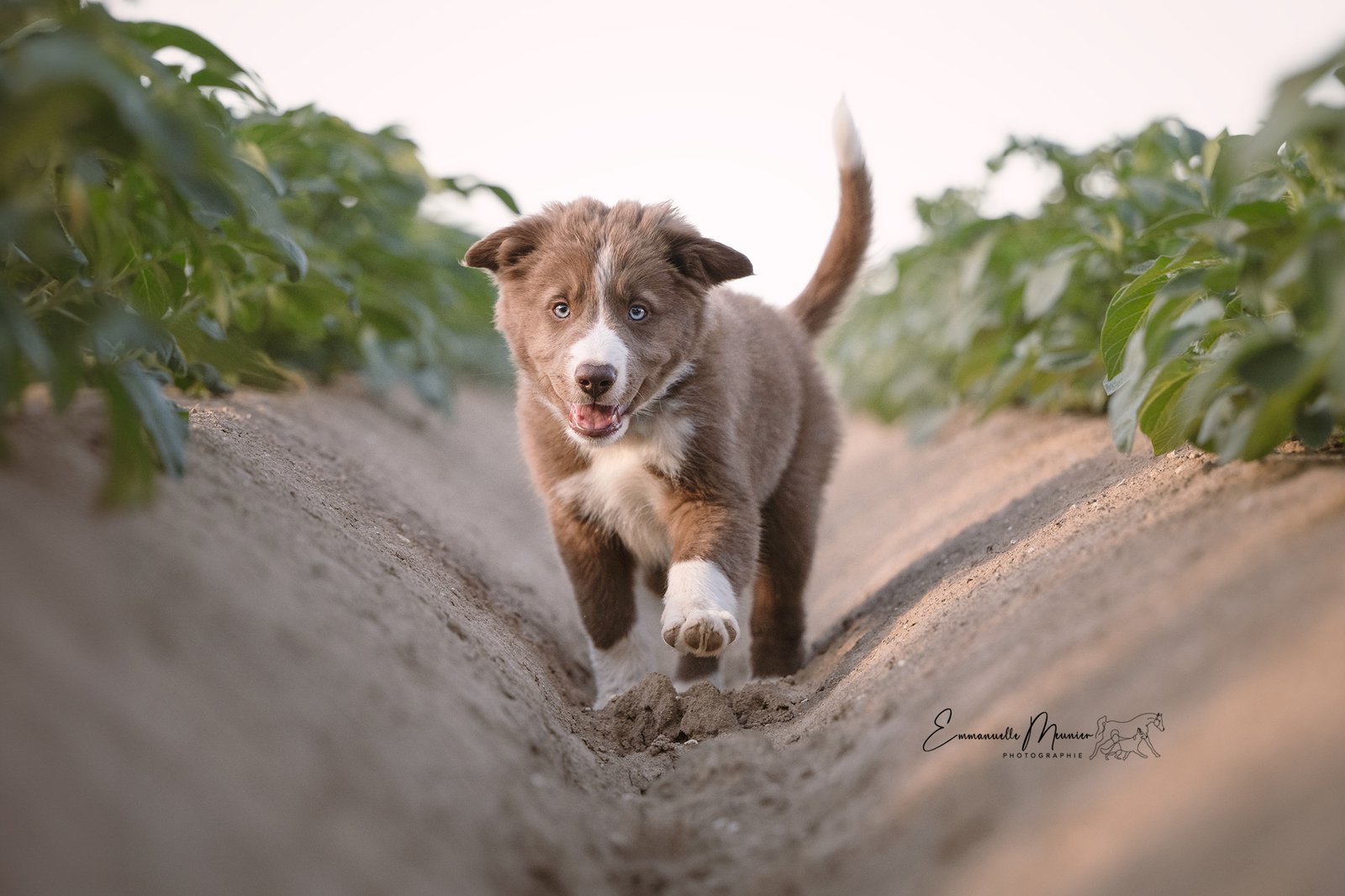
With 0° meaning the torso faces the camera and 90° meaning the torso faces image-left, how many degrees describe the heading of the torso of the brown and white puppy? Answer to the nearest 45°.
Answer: approximately 45°

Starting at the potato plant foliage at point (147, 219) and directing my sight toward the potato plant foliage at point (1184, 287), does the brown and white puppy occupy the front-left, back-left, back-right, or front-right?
front-left

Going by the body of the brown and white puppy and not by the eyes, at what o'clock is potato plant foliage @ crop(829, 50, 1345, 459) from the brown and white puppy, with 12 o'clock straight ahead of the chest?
The potato plant foliage is roughly at 9 o'clock from the brown and white puppy.
